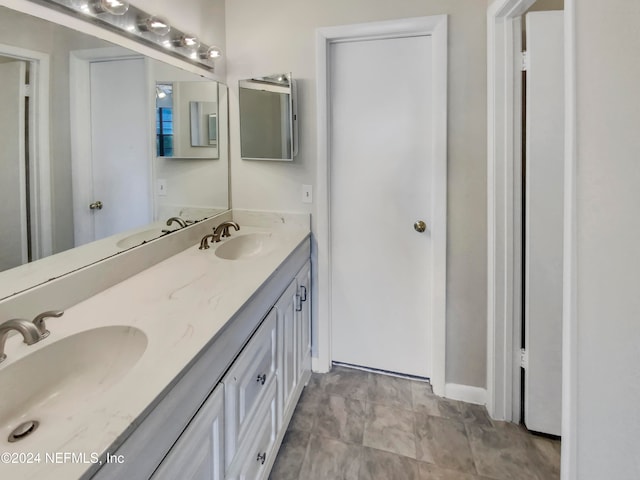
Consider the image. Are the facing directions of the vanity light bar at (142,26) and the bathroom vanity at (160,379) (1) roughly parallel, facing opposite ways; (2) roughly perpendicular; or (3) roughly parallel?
roughly parallel

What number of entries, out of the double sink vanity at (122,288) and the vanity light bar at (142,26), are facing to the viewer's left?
0

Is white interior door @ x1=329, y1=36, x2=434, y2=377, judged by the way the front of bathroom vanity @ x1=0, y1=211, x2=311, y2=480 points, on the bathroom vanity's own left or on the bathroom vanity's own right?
on the bathroom vanity's own left

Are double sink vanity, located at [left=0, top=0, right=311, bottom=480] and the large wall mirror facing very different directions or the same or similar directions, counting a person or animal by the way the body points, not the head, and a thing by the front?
same or similar directions

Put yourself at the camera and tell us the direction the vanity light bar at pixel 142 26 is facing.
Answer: facing the viewer and to the right of the viewer

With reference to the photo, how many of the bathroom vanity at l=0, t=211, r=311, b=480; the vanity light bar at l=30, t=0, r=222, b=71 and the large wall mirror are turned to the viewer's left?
0

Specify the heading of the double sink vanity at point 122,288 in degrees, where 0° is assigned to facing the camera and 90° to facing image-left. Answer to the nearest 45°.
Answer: approximately 315°

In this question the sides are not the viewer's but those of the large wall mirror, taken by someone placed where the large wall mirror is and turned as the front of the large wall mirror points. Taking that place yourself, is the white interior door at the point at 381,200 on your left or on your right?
on your left
